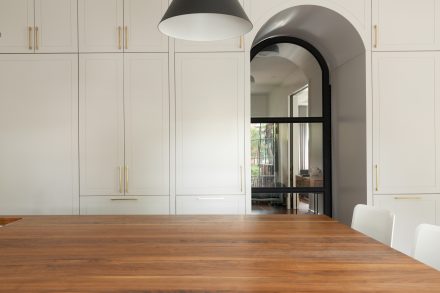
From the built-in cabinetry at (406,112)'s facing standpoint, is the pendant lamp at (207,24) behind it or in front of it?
in front

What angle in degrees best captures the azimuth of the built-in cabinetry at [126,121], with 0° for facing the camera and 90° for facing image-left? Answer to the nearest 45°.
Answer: approximately 0°

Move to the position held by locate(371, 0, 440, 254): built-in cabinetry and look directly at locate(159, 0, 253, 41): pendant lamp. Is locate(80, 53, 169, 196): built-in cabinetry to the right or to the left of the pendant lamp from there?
right

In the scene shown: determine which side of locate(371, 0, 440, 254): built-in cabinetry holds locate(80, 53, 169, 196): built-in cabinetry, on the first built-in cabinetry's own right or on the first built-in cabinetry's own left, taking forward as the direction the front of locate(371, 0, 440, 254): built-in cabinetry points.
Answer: on the first built-in cabinetry's own right

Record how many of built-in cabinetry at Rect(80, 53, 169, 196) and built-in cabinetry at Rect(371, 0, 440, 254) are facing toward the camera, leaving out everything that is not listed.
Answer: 2

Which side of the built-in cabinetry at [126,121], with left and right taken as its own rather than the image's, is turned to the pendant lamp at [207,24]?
front

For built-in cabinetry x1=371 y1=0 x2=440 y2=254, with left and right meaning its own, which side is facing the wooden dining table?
front

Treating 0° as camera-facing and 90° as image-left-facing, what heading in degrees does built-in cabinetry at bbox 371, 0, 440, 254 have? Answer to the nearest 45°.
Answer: approximately 0°

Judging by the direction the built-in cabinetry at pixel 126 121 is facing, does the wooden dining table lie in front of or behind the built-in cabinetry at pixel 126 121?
in front

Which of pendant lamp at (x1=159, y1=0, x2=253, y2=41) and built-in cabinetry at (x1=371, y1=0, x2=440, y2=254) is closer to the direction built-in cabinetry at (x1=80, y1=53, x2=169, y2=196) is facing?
the pendant lamp
